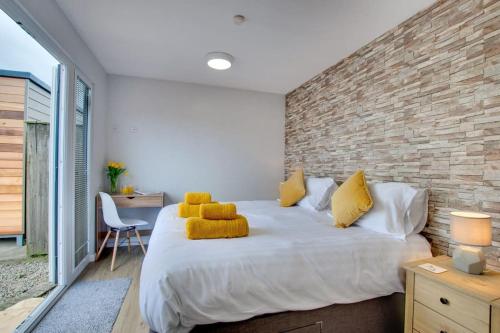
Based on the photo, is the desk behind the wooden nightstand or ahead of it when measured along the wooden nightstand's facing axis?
ahead

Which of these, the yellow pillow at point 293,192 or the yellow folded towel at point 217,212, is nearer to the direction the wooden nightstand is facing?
the yellow folded towel

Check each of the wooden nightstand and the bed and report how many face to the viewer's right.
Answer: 0

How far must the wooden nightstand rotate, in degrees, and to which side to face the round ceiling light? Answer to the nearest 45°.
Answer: approximately 45° to its right

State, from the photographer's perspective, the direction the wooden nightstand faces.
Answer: facing the viewer and to the left of the viewer

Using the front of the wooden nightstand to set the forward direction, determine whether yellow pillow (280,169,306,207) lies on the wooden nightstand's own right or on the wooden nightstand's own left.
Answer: on the wooden nightstand's own right

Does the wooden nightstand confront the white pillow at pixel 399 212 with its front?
no

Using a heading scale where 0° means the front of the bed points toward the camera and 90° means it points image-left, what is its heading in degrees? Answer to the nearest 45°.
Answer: approximately 45°
